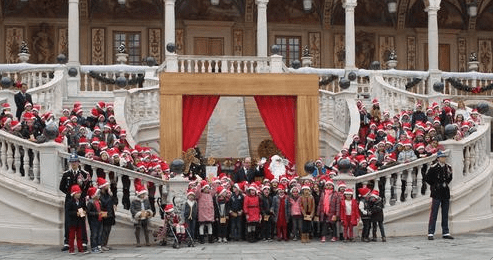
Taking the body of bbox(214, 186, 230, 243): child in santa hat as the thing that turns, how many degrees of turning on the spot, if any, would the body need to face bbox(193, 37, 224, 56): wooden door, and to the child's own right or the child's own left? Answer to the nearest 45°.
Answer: approximately 180°

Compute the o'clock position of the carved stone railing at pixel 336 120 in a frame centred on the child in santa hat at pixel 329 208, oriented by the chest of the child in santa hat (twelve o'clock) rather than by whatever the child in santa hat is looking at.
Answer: The carved stone railing is roughly at 6 o'clock from the child in santa hat.

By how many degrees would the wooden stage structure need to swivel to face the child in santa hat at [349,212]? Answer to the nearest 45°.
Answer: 0° — it already faces them

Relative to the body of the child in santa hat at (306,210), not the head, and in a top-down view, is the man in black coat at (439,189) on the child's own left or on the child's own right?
on the child's own left

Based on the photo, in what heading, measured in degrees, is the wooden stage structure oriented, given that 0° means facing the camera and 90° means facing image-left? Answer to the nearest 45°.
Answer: approximately 0°

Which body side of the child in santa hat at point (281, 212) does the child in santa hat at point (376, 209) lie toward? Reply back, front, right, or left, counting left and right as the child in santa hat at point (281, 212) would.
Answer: left

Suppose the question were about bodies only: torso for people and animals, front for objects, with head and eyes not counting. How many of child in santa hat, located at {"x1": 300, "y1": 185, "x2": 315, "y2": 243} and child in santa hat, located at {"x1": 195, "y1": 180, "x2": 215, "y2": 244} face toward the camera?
2
